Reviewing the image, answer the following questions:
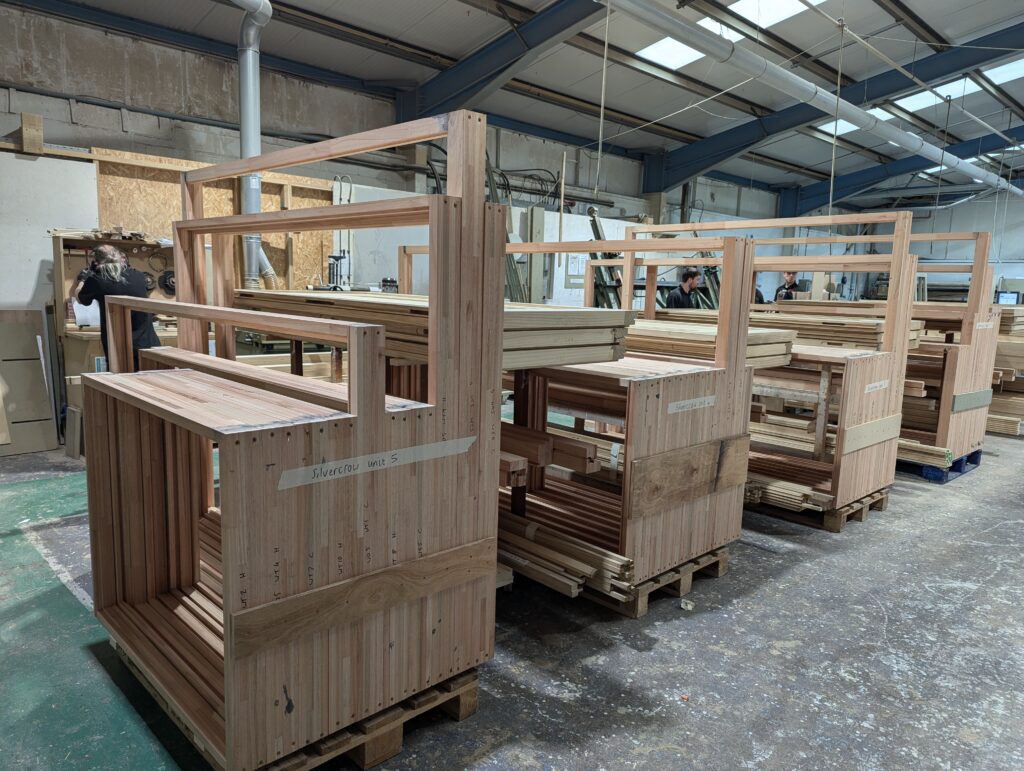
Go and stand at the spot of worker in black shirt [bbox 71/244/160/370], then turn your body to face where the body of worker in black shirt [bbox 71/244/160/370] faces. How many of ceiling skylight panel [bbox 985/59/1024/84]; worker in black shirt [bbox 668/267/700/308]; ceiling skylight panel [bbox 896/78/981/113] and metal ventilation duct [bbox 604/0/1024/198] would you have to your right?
4

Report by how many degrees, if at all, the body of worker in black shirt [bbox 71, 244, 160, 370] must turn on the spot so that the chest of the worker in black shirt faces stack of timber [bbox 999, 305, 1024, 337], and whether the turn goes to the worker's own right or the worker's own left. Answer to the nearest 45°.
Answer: approximately 90° to the worker's own right

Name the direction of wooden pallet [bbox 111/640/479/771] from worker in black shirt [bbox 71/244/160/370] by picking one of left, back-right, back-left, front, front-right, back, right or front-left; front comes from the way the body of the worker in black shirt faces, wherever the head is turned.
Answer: back

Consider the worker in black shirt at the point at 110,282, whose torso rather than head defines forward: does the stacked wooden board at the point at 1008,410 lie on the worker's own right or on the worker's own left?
on the worker's own right

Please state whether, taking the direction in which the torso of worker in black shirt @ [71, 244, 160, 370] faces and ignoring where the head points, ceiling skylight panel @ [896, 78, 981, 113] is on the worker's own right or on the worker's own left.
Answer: on the worker's own right

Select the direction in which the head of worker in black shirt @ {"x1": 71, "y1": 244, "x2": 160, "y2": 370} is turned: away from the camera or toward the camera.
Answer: away from the camera

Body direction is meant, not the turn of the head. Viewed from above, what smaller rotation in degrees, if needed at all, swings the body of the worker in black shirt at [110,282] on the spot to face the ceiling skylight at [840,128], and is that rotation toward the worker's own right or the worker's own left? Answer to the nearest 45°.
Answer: approximately 90° to the worker's own right

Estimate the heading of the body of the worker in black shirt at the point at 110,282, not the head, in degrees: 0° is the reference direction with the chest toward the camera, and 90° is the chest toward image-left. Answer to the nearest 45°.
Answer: approximately 180°

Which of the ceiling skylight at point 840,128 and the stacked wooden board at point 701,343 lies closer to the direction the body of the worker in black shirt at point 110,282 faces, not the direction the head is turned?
the ceiling skylight
